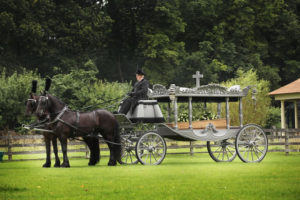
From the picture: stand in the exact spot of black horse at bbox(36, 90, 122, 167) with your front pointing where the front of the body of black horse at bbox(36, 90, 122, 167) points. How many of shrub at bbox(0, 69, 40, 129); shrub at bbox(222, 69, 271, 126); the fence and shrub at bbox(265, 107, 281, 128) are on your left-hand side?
0

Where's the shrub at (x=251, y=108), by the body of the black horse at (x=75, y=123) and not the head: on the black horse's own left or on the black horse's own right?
on the black horse's own right

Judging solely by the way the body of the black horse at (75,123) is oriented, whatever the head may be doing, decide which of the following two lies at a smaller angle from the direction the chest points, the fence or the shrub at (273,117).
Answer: the fence

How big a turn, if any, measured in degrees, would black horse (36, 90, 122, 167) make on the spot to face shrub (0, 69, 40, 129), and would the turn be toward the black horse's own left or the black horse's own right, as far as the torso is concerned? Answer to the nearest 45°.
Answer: approximately 90° to the black horse's own right

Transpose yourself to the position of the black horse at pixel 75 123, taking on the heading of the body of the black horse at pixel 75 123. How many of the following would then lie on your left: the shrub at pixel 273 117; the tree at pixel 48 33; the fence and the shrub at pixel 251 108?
0

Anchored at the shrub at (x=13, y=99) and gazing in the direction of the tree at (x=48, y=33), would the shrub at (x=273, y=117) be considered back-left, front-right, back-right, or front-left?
front-right

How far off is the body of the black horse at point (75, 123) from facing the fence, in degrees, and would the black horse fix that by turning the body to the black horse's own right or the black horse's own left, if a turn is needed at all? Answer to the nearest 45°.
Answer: approximately 90° to the black horse's own right

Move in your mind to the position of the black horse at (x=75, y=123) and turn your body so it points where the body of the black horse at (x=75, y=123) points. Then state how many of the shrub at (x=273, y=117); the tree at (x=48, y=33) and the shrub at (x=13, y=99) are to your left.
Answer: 0

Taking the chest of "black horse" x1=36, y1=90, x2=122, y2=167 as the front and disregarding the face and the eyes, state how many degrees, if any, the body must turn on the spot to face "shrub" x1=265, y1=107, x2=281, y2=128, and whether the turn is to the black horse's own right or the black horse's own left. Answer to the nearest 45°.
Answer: approximately 135° to the black horse's own right

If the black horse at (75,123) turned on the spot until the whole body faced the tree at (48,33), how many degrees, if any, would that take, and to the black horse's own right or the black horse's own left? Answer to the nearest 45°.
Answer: approximately 90° to the black horse's own right

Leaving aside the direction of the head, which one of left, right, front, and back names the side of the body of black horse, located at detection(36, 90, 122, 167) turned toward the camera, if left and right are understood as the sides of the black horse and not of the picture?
left
